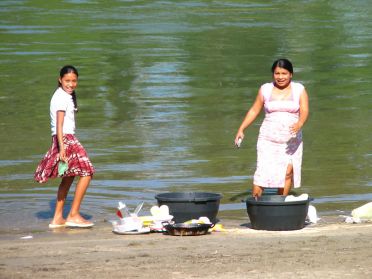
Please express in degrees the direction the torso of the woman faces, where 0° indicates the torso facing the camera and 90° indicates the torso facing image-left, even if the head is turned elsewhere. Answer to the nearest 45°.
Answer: approximately 0°

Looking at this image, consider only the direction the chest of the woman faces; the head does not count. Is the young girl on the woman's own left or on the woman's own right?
on the woman's own right

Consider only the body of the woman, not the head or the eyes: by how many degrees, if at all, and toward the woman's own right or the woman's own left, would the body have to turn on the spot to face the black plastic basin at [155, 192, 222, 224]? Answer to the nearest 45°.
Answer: approximately 45° to the woman's own right
